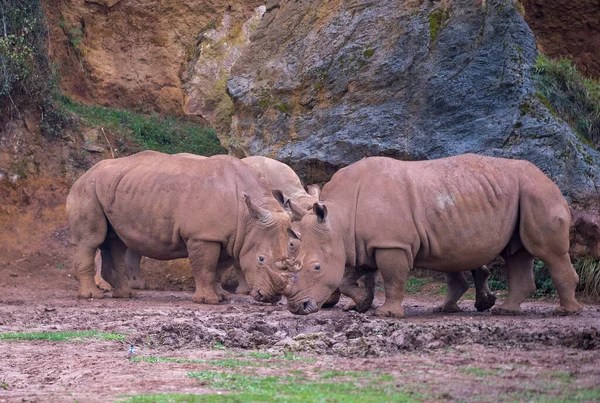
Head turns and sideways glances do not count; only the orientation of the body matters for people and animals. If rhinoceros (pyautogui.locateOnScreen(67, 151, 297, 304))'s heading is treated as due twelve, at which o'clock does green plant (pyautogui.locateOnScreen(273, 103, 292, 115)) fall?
The green plant is roughly at 10 o'clock from the rhinoceros.

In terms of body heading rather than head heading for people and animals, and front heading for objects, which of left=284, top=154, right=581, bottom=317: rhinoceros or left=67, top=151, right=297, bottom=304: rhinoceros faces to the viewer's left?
left=284, top=154, right=581, bottom=317: rhinoceros

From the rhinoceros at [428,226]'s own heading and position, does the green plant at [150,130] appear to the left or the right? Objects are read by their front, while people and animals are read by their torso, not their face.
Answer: on its right

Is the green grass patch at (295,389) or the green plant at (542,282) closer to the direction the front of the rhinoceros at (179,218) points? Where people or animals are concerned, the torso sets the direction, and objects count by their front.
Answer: the green plant

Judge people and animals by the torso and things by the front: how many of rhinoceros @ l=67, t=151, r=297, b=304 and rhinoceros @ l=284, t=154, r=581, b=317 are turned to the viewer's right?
1

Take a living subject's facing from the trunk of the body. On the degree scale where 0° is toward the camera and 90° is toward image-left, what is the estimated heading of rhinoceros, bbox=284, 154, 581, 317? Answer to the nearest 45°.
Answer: approximately 90°

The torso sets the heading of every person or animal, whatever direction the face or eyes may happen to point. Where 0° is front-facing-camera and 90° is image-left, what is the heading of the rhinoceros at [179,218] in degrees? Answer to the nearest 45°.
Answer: approximately 270°

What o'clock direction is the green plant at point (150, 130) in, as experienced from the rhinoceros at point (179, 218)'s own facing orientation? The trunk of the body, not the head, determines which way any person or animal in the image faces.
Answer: The green plant is roughly at 9 o'clock from the rhinoceros.

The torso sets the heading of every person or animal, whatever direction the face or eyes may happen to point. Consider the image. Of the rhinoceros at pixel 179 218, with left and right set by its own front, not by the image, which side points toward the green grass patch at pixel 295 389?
right

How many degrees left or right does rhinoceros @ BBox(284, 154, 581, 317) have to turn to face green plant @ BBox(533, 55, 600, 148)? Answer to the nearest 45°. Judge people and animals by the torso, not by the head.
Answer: approximately 135° to its right

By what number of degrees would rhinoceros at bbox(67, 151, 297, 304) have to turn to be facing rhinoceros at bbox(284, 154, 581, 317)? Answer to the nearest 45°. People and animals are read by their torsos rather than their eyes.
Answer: approximately 45° to its right

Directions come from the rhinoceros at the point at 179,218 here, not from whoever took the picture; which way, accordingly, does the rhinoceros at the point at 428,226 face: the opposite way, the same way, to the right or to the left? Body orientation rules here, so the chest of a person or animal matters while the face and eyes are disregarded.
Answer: the opposite way

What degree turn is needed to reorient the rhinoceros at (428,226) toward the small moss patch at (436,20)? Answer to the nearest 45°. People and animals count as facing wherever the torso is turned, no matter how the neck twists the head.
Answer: approximately 90° to its right

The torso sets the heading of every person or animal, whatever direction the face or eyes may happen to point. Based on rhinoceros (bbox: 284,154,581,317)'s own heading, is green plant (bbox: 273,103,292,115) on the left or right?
on its right
